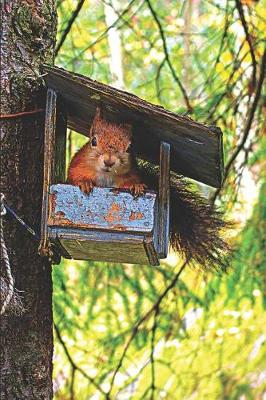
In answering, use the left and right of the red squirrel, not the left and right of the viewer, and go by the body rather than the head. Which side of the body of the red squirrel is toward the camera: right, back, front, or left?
front
